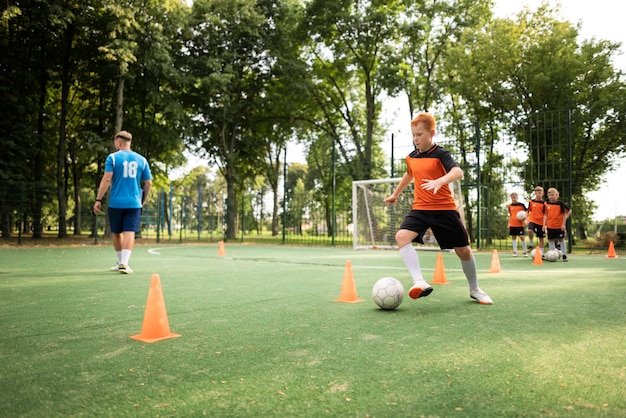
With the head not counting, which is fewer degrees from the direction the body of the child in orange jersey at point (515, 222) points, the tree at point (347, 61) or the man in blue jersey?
the man in blue jersey

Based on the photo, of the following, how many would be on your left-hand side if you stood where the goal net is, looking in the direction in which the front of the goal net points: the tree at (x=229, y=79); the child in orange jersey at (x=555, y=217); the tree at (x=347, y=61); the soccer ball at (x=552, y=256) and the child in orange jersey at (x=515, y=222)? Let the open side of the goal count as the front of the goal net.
3

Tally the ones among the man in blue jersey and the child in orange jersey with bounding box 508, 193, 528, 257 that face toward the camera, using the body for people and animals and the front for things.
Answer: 1

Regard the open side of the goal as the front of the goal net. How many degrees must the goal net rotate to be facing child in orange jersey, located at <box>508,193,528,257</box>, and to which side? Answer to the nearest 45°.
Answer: approximately 90° to its left

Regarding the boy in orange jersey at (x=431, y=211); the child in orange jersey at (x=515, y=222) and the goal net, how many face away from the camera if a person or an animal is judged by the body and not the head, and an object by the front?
0

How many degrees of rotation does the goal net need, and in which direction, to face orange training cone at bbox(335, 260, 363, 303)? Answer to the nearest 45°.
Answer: approximately 45° to its left

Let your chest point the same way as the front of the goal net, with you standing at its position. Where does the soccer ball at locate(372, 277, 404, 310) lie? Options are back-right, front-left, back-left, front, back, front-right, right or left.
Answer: front-left

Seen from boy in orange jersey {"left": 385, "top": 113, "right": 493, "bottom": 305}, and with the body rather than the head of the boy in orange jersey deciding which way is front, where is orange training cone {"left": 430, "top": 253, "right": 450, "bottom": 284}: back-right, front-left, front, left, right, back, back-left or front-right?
back-right

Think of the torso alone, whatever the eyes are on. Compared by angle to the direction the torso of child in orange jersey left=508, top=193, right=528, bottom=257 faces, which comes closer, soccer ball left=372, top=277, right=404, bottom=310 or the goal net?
the soccer ball

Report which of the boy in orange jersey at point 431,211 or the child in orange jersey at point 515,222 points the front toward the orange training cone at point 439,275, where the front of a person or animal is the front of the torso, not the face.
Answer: the child in orange jersey

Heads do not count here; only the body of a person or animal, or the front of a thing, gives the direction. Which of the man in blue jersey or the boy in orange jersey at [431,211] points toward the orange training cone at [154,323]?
the boy in orange jersey

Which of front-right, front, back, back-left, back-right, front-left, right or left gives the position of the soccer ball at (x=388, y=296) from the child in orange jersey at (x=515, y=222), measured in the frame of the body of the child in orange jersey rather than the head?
front

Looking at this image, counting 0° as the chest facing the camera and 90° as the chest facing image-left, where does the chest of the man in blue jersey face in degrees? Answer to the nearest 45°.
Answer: approximately 180°

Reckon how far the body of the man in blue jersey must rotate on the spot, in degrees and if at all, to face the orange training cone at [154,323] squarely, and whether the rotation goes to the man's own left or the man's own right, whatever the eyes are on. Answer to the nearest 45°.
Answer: approximately 180°

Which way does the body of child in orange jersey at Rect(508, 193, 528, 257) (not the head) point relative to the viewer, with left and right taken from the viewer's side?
facing the viewer

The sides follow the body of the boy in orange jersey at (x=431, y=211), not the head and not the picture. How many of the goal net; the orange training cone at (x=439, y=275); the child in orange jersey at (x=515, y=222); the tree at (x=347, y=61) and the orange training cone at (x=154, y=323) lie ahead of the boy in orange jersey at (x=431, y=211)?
1

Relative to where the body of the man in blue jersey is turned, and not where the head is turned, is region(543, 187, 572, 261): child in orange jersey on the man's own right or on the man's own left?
on the man's own right
